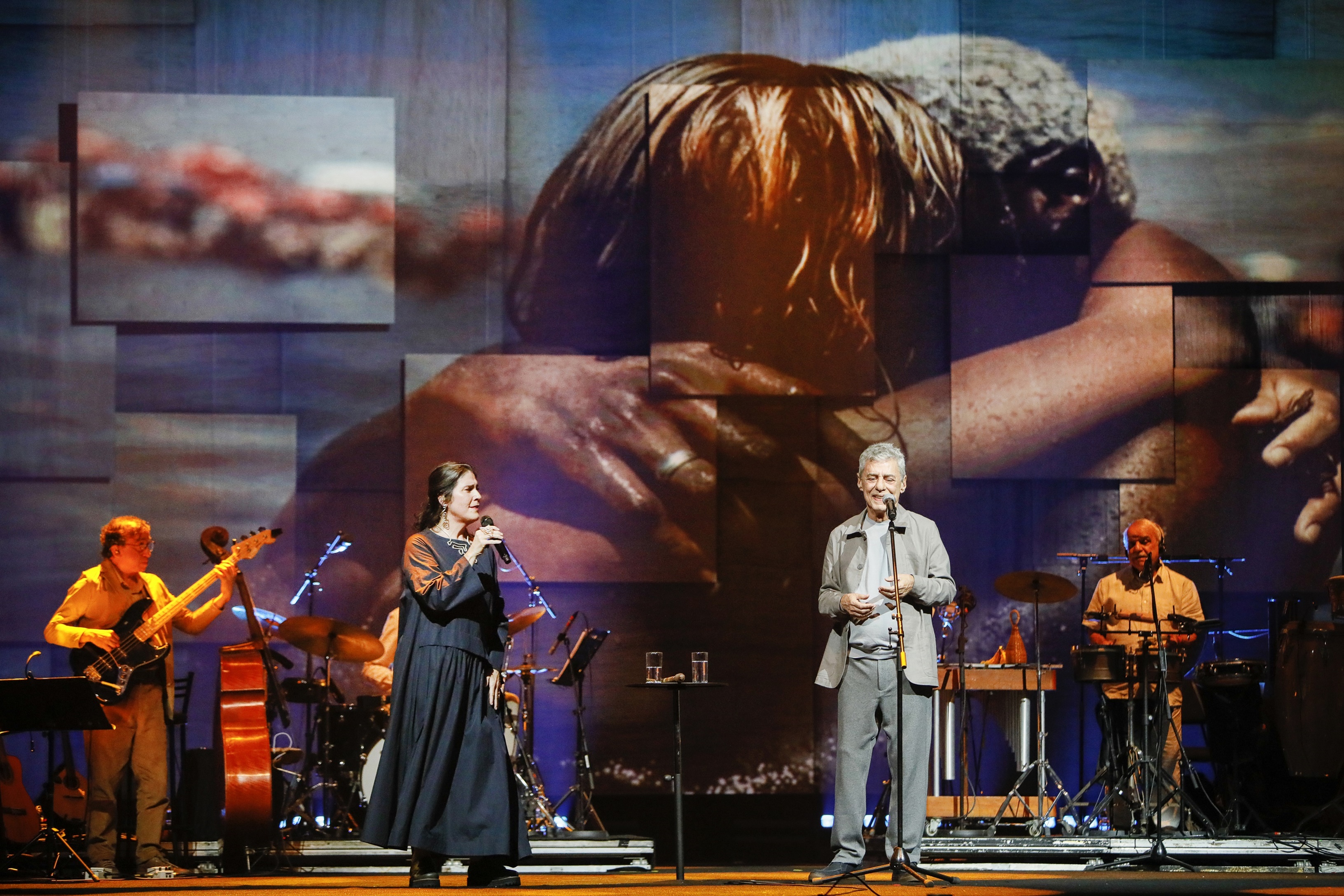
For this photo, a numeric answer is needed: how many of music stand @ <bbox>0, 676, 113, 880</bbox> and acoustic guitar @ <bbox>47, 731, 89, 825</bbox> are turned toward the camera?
1

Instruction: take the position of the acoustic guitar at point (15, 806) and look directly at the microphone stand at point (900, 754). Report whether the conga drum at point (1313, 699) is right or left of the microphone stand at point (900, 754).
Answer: left

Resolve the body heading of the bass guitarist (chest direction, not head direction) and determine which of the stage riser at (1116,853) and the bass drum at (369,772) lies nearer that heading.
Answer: the stage riser

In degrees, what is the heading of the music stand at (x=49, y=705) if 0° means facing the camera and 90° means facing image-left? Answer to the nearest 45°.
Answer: approximately 180°

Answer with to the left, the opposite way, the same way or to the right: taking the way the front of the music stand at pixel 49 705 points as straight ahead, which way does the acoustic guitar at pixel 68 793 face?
the opposite way

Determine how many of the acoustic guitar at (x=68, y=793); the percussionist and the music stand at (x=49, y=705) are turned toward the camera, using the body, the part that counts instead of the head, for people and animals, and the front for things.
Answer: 2

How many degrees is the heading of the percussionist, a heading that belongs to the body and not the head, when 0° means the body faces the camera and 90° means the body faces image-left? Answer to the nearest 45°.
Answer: approximately 0°

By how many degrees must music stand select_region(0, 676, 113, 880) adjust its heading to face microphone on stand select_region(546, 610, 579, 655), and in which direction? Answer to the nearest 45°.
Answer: approximately 45° to its right

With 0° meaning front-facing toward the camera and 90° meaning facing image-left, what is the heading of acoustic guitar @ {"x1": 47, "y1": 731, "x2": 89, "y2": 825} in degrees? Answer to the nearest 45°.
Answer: approximately 0°
